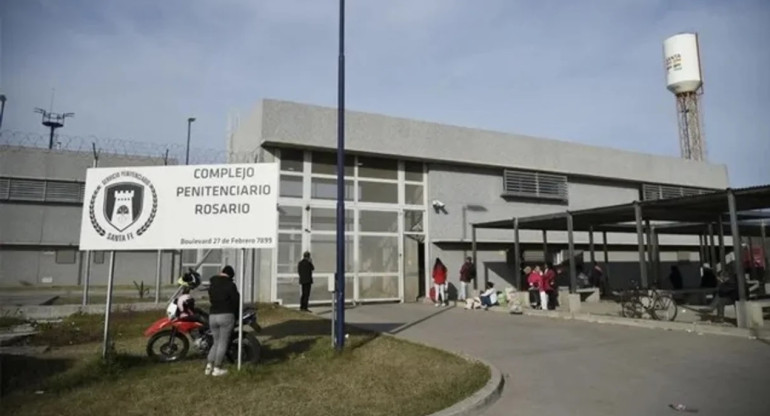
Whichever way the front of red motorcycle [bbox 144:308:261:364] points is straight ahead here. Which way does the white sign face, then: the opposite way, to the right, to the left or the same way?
to the left

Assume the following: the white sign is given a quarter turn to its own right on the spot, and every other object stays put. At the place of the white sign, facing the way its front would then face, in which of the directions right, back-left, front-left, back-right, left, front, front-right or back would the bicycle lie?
back

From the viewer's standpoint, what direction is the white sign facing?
toward the camera

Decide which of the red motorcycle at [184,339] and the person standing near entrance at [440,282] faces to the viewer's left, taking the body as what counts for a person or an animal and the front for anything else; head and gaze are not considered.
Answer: the red motorcycle

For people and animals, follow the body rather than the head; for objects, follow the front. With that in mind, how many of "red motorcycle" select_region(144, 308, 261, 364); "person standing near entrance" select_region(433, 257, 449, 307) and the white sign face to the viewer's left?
1

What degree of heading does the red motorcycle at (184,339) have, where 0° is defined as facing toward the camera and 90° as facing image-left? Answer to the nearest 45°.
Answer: approximately 90°
